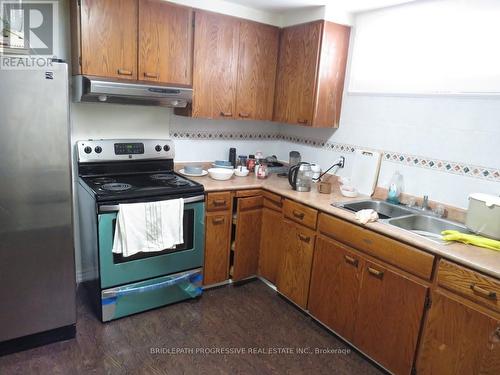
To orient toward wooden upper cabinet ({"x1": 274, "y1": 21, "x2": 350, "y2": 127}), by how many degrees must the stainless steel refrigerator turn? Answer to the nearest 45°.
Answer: approximately 45° to its left

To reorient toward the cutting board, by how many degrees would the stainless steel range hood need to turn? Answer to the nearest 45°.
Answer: approximately 45° to its left

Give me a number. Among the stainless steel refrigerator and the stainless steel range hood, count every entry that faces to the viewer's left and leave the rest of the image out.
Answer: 0

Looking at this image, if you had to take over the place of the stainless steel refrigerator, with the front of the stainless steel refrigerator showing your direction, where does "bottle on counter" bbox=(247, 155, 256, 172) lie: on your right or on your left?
on your left

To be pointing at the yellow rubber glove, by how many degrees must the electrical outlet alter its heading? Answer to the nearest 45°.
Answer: approximately 90° to its left

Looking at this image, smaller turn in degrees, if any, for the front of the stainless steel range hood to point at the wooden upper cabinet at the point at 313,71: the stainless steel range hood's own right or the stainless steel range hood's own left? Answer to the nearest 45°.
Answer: approximately 45° to the stainless steel range hood's own left

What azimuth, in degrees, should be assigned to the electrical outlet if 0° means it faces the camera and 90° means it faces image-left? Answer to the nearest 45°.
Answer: approximately 45°

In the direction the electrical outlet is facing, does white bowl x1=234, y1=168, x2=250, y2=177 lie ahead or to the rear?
ahead

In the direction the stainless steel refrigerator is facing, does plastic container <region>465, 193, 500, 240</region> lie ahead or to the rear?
ahead
